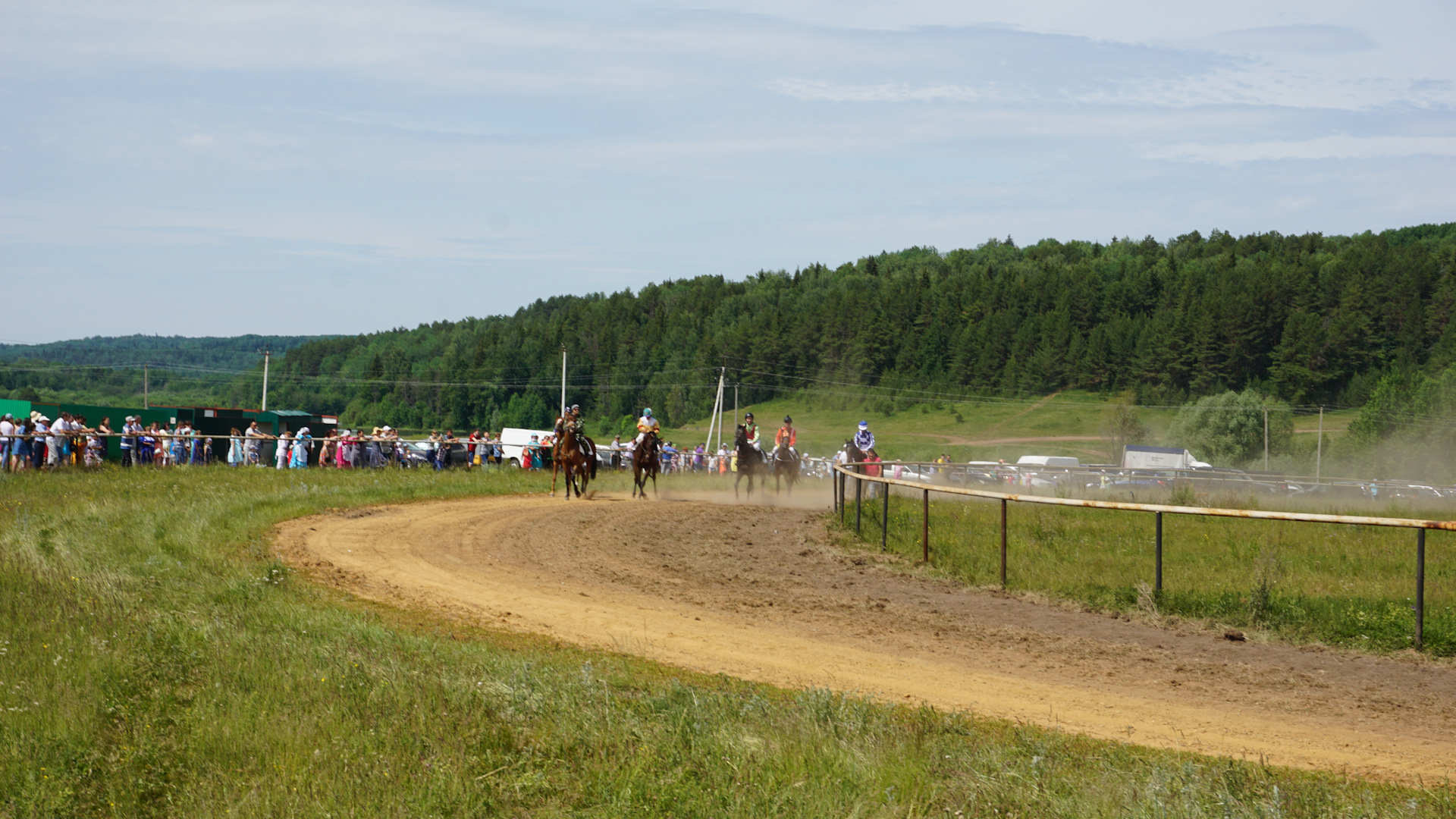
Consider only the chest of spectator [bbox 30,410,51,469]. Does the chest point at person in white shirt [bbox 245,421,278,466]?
no

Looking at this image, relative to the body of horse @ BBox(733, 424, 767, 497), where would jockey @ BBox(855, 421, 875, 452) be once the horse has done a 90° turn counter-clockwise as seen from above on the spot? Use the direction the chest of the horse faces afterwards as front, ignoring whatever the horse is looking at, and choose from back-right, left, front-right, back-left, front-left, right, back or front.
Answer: front-left

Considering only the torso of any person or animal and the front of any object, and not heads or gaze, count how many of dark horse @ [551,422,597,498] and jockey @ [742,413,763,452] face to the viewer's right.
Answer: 0

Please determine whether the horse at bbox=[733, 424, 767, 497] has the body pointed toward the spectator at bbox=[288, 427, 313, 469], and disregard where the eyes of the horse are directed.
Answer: no

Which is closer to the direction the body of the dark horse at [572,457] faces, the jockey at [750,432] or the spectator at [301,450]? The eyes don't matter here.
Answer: the spectator

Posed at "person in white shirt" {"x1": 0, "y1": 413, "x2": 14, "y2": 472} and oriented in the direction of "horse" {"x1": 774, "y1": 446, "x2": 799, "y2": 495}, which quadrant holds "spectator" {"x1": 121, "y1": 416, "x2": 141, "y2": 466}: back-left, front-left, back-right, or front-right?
front-left

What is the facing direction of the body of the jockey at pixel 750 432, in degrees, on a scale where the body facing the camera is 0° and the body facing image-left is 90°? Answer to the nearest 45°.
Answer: approximately 45°
